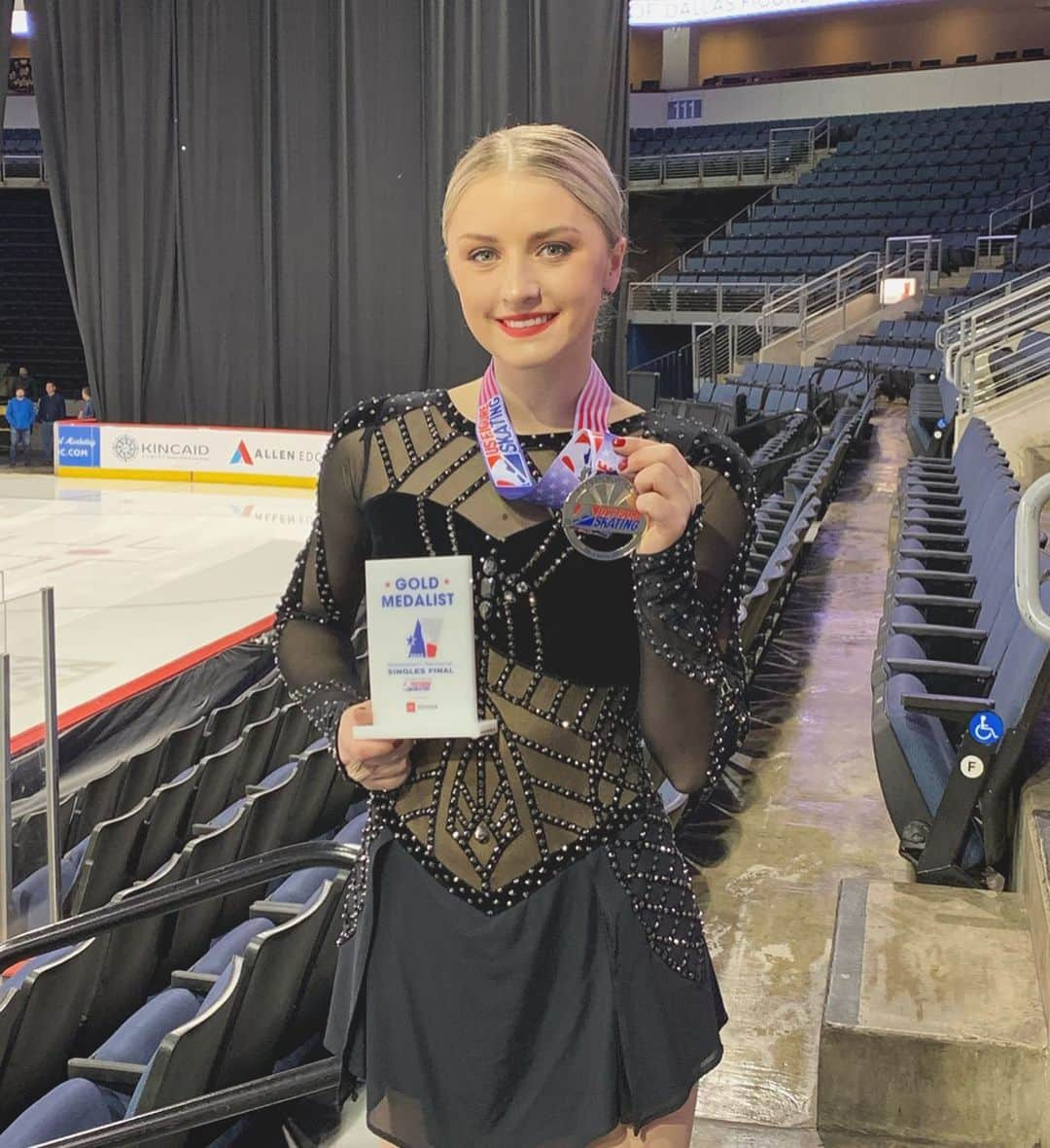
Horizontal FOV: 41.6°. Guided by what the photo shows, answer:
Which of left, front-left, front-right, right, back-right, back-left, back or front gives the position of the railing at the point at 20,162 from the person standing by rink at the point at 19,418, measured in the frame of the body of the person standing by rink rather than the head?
back

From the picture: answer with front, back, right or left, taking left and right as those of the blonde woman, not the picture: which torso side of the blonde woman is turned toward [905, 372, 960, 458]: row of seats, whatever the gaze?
back

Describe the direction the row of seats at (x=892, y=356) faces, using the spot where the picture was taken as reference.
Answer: facing the viewer and to the left of the viewer

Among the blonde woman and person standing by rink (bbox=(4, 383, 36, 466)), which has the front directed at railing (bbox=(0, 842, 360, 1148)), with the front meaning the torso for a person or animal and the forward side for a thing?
the person standing by rink

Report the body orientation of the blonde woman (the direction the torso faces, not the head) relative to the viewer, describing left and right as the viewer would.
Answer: facing the viewer

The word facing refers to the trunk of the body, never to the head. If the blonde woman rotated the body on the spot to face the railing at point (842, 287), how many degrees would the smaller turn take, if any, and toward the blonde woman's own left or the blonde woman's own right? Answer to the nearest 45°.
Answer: approximately 180°

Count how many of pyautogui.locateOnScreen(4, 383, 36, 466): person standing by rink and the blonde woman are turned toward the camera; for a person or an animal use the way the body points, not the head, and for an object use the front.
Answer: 2

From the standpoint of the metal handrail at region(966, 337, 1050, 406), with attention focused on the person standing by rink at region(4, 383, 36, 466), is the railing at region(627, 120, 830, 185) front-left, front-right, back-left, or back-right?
front-right

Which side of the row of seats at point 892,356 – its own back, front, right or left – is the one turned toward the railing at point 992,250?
back

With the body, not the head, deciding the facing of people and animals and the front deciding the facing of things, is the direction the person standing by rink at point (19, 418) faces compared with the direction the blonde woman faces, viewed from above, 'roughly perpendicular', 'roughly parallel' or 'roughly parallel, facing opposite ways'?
roughly parallel

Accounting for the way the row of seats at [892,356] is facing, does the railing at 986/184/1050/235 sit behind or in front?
behind

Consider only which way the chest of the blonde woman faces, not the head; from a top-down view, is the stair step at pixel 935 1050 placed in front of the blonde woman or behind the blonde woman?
behind

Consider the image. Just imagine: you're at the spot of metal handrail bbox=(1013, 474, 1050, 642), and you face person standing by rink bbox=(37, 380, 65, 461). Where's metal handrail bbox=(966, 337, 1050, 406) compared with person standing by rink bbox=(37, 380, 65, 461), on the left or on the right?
right

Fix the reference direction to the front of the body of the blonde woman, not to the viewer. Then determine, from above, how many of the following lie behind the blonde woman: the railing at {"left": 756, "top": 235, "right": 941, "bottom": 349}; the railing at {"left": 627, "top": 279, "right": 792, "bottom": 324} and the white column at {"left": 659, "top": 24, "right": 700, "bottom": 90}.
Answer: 3
